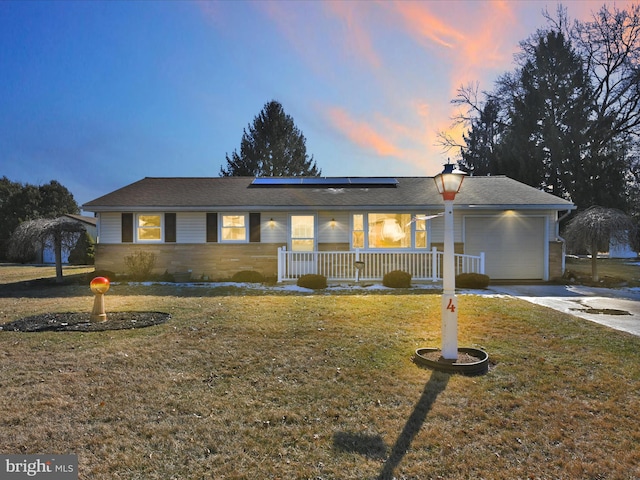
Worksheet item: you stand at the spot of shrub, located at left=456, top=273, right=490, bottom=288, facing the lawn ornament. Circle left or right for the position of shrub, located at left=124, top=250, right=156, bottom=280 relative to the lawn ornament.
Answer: right

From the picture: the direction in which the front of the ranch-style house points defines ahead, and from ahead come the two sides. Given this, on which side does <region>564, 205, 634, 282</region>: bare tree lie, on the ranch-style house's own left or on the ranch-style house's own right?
on the ranch-style house's own left

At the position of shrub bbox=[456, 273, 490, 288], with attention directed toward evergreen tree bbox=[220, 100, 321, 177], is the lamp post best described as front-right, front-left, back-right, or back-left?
back-left

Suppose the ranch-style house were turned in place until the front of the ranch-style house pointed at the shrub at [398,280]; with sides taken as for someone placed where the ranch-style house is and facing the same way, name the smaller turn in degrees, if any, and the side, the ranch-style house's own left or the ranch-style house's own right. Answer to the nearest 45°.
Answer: approximately 45° to the ranch-style house's own left

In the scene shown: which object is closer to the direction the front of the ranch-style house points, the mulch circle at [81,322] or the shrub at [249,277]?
the mulch circle

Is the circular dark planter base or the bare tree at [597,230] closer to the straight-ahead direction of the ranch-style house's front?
the circular dark planter base

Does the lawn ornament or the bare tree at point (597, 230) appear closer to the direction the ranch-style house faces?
the lawn ornament

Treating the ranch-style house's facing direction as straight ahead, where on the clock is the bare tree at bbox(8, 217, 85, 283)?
The bare tree is roughly at 3 o'clock from the ranch-style house.

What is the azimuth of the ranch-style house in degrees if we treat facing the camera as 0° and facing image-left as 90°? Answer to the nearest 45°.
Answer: approximately 0°

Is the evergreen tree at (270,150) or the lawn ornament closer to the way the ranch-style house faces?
the lawn ornament

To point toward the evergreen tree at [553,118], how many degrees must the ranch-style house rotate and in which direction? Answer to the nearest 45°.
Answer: approximately 135° to its left

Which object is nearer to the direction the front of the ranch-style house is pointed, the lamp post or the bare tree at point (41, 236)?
the lamp post
